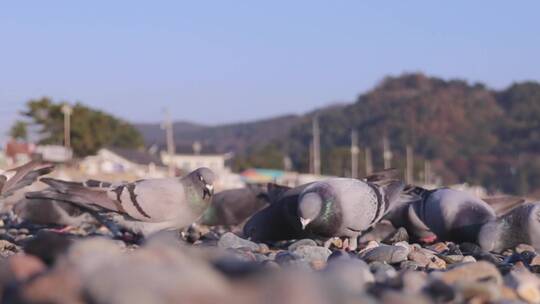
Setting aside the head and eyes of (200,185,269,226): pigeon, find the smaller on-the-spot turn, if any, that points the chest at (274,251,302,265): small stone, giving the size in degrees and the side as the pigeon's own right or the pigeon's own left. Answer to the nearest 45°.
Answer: approximately 90° to the pigeon's own left

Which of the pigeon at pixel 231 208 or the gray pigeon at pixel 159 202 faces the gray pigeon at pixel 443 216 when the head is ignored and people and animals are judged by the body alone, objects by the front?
the gray pigeon at pixel 159 202

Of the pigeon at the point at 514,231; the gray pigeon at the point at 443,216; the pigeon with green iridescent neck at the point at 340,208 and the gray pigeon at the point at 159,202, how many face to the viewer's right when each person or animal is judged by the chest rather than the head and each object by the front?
2

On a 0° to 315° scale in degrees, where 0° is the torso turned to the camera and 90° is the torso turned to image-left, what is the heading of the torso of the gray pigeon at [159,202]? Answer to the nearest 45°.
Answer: approximately 270°

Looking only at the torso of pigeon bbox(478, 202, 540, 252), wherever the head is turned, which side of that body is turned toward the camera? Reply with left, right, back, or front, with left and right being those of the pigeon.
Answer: left

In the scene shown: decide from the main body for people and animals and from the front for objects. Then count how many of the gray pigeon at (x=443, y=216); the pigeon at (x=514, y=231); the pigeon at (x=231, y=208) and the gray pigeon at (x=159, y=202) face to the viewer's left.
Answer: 2

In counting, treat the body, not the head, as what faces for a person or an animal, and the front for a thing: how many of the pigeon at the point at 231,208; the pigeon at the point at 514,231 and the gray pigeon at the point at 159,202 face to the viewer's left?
2

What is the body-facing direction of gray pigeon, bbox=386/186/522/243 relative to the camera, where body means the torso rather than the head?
to the viewer's right

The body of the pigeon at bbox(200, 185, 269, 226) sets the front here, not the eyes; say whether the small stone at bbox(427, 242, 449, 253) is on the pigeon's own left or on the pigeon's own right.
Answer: on the pigeon's own left

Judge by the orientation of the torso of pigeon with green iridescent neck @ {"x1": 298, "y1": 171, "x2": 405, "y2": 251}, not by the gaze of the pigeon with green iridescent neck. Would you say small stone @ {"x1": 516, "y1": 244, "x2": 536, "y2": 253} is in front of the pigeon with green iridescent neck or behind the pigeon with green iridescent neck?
behind

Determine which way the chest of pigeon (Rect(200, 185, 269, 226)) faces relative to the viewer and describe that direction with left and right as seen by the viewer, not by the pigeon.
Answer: facing to the left of the viewer

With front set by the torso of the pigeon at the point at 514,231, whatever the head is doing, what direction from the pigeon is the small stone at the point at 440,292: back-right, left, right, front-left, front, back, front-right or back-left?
left

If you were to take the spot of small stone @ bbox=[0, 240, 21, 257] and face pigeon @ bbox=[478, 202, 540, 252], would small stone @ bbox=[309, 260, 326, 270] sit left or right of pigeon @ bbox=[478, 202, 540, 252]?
right

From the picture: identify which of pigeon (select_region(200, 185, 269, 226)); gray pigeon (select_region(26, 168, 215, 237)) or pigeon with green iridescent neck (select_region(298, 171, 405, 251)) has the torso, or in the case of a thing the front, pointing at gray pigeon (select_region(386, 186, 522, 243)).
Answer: gray pigeon (select_region(26, 168, 215, 237))
